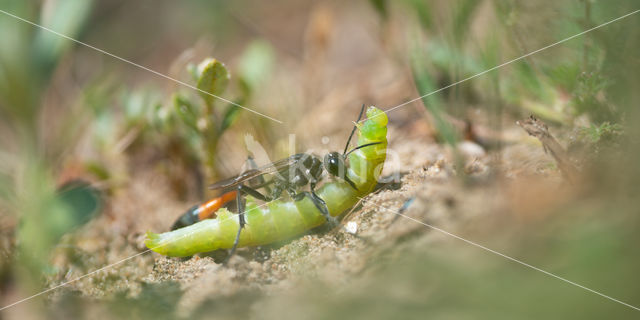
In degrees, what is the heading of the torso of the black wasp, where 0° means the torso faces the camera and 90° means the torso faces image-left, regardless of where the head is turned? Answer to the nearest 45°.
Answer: approximately 270°
